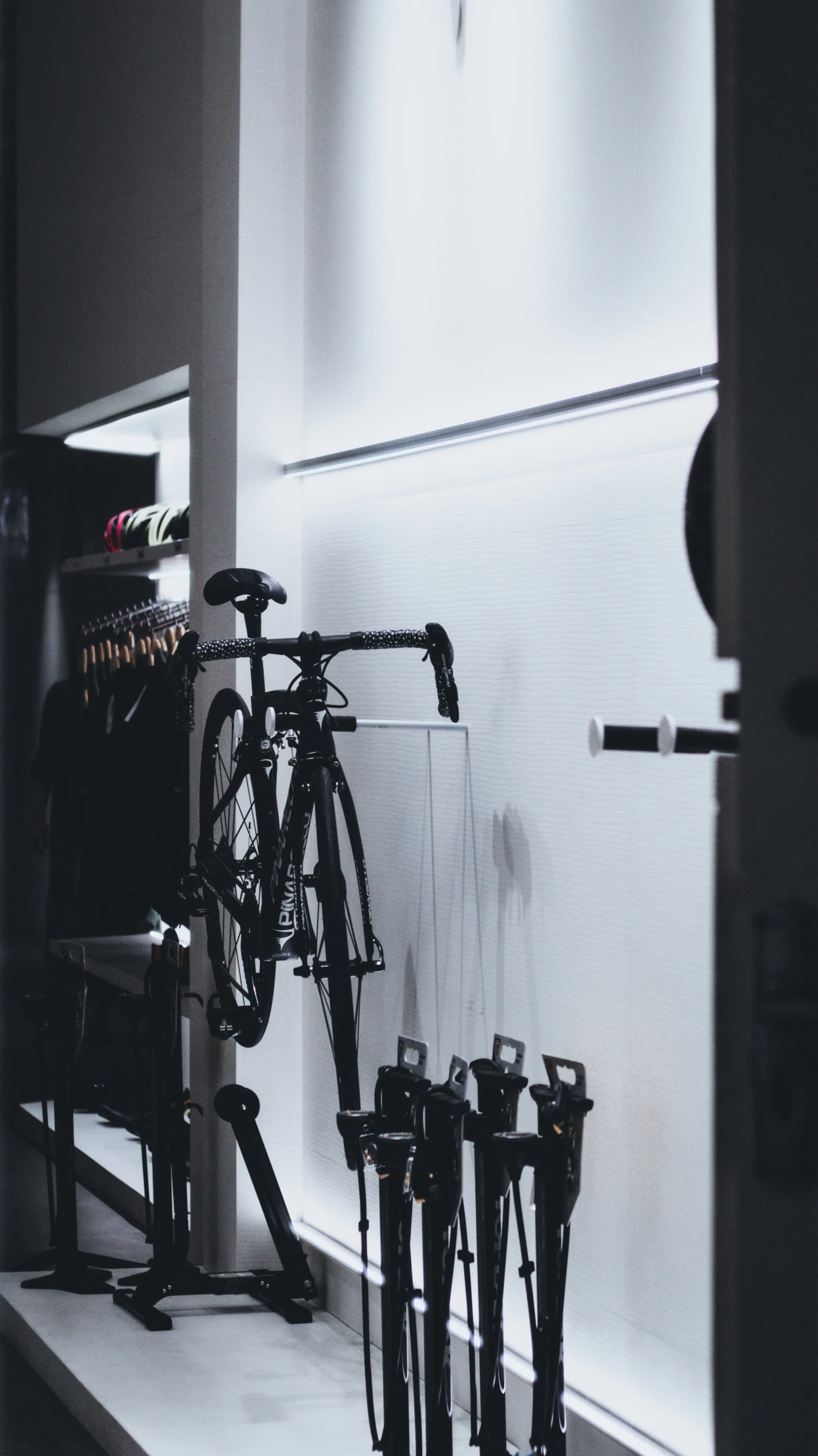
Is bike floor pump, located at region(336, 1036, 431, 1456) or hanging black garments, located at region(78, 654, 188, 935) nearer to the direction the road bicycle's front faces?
the bike floor pump

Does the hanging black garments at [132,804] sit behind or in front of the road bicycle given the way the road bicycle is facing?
behind

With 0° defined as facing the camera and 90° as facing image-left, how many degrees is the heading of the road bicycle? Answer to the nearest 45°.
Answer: approximately 0°

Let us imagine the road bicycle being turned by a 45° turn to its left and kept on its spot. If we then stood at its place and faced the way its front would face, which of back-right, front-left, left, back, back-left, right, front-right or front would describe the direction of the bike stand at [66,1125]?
back

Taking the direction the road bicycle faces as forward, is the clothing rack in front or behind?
behind
